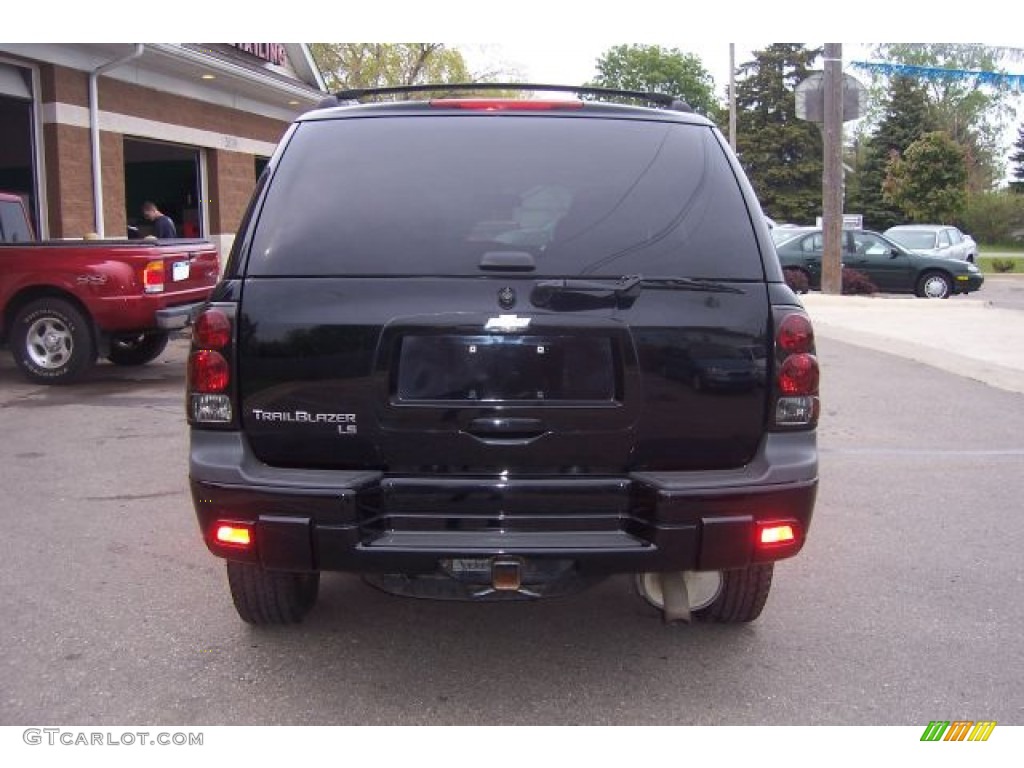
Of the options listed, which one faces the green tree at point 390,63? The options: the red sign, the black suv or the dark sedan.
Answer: the black suv

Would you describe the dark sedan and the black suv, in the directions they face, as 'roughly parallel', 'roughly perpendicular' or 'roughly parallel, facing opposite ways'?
roughly perpendicular

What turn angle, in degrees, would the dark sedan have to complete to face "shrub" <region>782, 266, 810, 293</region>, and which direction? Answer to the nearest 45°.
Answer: approximately 135° to its right

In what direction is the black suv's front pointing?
away from the camera

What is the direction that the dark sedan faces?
to the viewer's right

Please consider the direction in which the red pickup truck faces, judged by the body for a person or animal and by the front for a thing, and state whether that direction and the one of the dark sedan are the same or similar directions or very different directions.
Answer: very different directions

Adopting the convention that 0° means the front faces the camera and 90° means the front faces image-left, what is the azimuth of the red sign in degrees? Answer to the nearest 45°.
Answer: approximately 315°

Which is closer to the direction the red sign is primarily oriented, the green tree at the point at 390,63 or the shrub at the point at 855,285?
the shrub

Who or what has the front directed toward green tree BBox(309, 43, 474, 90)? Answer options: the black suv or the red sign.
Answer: the black suv

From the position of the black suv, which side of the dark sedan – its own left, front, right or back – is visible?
right

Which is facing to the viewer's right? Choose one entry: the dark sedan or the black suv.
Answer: the dark sedan

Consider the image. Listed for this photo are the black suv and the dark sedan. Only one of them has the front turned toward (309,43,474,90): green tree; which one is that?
the black suv
